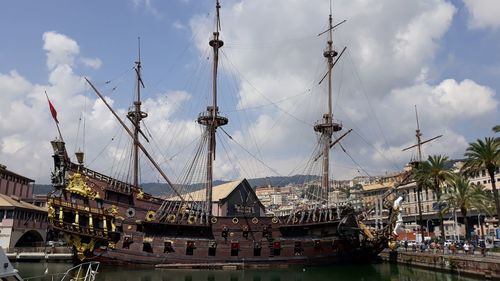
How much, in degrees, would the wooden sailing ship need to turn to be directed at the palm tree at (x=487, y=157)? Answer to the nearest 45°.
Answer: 0° — it already faces it

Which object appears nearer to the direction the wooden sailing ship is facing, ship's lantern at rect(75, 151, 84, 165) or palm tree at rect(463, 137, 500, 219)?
the palm tree

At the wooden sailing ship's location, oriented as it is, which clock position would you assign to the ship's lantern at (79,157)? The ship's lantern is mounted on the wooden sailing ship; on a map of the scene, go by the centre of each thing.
The ship's lantern is roughly at 6 o'clock from the wooden sailing ship.

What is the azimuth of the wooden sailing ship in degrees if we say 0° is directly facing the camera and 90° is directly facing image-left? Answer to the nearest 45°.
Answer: approximately 270°
